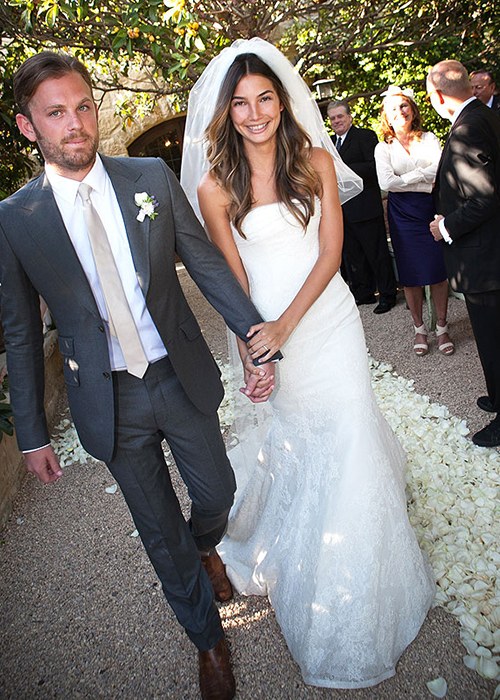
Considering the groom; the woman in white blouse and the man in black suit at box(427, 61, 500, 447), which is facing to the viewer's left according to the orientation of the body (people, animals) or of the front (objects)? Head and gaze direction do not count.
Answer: the man in black suit

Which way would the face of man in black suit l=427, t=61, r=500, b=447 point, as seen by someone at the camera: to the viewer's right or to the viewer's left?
to the viewer's left

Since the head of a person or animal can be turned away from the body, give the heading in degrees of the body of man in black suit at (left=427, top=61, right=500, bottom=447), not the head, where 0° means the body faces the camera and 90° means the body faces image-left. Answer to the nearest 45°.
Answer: approximately 90°

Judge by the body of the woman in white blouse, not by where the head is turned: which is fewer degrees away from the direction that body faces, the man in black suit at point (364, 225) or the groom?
the groom

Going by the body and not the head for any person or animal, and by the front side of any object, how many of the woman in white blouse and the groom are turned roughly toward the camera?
2

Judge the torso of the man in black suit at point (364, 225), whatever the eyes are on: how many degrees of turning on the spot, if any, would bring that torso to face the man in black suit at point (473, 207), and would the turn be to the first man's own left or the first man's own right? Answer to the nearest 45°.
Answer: approximately 45° to the first man's own left

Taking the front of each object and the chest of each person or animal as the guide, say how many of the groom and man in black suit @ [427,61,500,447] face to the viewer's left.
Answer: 1

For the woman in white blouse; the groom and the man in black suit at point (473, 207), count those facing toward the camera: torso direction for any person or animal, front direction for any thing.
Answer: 2
